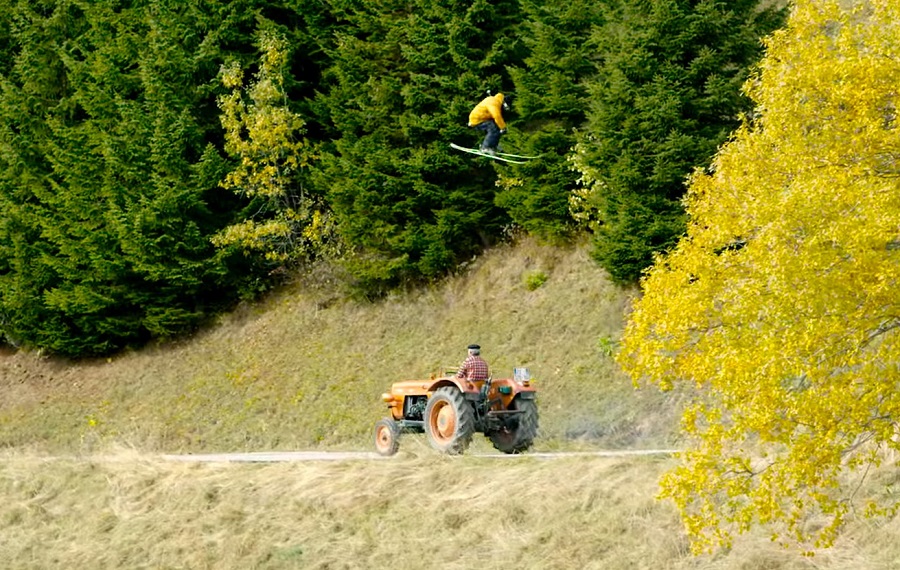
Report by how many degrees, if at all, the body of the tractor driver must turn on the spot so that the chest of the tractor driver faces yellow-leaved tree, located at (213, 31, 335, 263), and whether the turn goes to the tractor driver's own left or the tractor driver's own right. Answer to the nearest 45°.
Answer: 0° — they already face it

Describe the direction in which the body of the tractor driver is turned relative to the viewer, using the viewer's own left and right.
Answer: facing away from the viewer and to the left of the viewer

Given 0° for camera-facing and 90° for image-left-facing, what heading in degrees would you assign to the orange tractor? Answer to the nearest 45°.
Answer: approximately 135°

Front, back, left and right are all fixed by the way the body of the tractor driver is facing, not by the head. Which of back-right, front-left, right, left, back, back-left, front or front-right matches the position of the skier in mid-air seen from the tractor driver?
front-right

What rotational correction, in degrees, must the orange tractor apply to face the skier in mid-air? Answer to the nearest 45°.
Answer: approximately 45° to its right
